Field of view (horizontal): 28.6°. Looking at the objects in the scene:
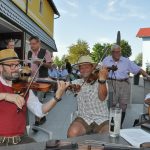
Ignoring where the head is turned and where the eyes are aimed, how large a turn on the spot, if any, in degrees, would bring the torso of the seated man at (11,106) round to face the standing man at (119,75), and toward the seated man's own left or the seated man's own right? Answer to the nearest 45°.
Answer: approximately 90° to the seated man's own left

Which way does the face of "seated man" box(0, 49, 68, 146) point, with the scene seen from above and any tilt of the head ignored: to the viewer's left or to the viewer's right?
to the viewer's right

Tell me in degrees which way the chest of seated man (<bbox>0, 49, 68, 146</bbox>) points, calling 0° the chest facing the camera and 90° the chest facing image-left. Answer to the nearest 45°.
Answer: approximately 315°

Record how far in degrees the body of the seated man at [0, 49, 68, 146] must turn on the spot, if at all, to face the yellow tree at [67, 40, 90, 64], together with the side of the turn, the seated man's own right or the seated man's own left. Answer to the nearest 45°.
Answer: approximately 135° to the seated man's own left

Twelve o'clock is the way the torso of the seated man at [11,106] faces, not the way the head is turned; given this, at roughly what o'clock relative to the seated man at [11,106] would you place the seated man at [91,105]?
the seated man at [91,105] is roughly at 9 o'clock from the seated man at [11,106].

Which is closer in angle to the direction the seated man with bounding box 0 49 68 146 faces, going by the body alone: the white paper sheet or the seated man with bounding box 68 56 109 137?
the white paper sheet

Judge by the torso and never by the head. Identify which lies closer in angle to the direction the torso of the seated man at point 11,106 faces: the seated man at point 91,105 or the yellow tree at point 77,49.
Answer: the seated man

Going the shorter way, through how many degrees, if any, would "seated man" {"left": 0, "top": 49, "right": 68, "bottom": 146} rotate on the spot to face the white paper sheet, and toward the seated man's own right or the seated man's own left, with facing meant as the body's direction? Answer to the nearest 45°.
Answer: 0° — they already face it
